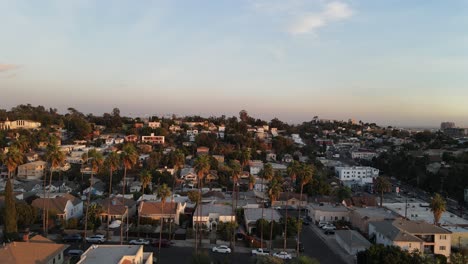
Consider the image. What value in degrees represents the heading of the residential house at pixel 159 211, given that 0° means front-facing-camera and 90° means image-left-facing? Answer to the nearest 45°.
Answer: approximately 0°

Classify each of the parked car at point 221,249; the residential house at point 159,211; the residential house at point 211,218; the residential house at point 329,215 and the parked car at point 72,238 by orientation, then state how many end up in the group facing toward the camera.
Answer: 3

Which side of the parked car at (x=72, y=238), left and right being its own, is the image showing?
left

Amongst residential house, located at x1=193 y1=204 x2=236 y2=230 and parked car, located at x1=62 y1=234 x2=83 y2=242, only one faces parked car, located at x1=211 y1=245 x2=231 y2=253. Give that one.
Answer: the residential house

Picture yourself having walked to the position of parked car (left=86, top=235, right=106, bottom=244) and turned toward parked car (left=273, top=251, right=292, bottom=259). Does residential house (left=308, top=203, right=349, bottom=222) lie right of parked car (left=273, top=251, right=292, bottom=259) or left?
left

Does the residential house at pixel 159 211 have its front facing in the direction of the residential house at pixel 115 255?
yes

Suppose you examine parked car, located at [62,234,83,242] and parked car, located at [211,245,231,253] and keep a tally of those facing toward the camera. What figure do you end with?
0

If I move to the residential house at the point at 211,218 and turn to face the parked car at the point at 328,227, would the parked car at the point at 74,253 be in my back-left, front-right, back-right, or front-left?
back-right

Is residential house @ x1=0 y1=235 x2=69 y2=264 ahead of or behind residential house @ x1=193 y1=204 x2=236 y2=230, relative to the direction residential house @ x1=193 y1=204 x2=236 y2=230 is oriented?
ahead
